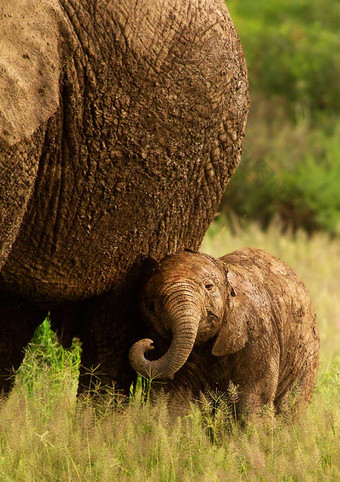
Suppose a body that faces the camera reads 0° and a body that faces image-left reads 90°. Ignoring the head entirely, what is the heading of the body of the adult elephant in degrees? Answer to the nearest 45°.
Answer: approximately 45°

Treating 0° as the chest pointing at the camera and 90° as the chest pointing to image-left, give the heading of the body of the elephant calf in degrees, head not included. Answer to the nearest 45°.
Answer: approximately 45°

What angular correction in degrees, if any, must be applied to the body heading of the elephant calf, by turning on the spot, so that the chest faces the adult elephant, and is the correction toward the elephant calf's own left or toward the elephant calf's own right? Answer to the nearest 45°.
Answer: approximately 45° to the elephant calf's own right
